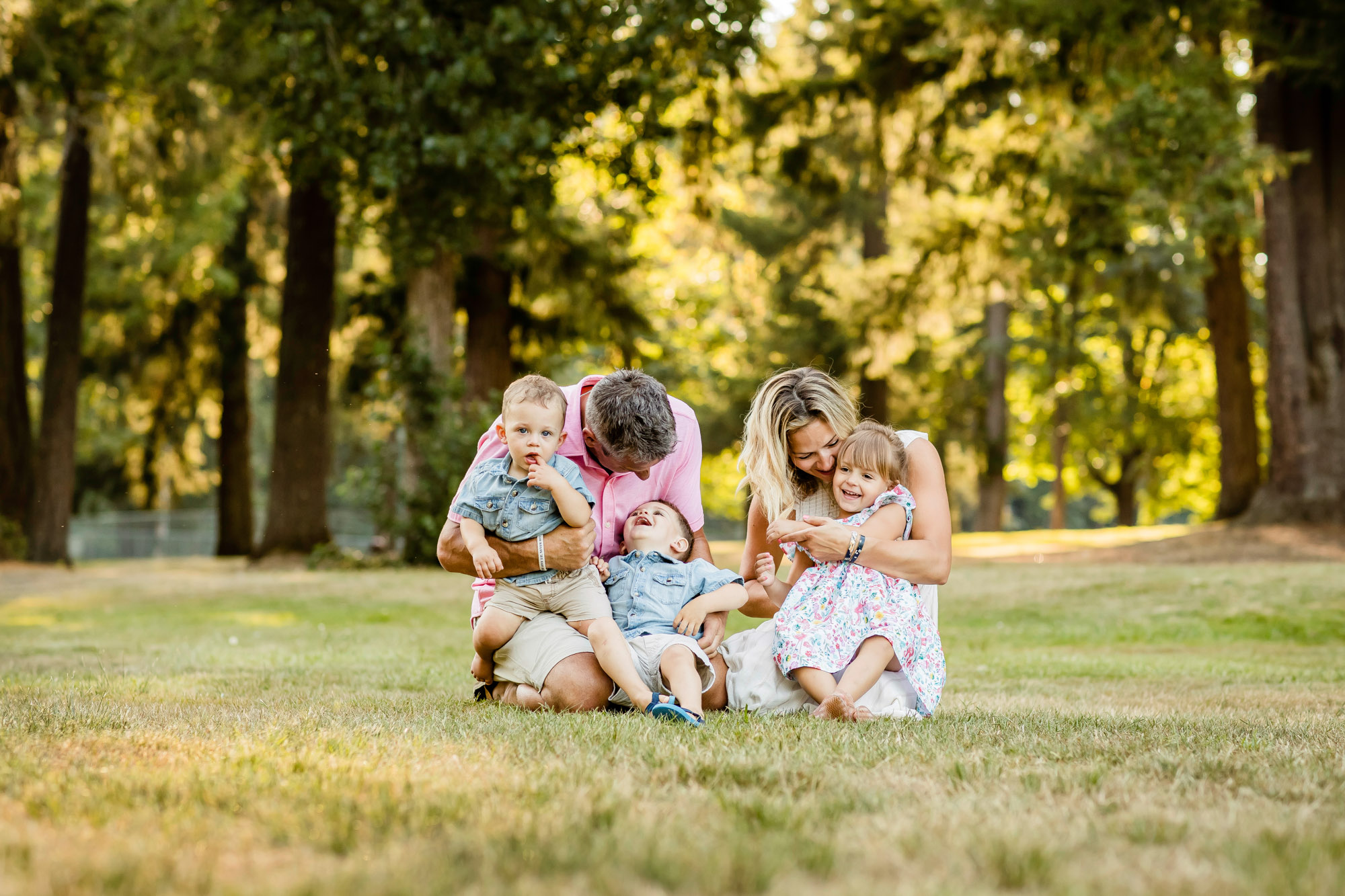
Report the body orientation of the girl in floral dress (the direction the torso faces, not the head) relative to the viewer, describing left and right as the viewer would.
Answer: facing the viewer and to the left of the viewer

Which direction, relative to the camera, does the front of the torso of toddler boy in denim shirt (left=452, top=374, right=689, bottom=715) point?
toward the camera

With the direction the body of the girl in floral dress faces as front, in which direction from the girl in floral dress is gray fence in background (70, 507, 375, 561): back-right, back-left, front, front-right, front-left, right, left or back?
right

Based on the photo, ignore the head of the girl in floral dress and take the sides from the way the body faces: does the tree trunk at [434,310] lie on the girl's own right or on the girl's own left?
on the girl's own right

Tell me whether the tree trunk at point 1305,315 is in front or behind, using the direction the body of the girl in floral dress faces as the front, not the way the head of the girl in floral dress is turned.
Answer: behind

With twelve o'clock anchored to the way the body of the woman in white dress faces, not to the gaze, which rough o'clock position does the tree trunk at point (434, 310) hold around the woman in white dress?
The tree trunk is roughly at 5 o'clock from the woman in white dress.

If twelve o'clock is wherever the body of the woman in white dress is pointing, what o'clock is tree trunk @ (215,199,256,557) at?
The tree trunk is roughly at 5 o'clock from the woman in white dress.

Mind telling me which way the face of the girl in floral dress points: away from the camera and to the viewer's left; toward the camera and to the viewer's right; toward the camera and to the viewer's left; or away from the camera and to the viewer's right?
toward the camera and to the viewer's left

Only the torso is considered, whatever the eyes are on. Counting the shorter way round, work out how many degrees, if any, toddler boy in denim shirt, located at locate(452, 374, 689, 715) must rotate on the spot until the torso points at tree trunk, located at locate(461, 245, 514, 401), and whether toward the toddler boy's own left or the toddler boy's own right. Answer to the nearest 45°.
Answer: approximately 180°

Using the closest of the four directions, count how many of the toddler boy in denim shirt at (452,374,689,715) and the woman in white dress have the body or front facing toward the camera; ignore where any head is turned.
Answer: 2

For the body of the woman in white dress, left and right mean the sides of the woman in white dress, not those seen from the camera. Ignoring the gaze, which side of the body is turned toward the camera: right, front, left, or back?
front

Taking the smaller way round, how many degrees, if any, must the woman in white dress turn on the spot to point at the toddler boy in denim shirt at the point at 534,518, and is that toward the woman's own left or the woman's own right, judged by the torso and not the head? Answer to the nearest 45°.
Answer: approximately 90° to the woman's own right
